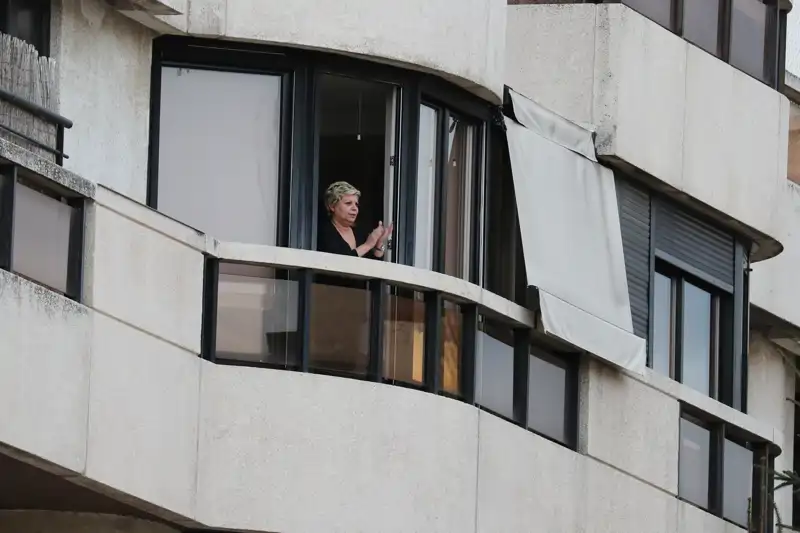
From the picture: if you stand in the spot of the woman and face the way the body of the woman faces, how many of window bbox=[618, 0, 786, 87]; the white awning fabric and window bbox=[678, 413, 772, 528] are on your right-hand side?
0

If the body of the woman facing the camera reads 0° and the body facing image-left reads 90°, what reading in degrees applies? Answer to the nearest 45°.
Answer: approximately 315°

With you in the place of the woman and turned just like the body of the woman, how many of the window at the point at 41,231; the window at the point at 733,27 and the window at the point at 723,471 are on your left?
2

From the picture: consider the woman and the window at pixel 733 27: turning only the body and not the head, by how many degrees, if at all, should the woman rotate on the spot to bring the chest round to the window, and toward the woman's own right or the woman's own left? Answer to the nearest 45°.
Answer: approximately 90° to the woman's own left

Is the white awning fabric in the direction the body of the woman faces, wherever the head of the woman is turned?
no

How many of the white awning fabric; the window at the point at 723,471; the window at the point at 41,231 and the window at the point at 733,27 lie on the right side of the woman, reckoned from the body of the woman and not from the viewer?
1

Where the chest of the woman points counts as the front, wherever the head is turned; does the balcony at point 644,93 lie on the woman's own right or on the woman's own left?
on the woman's own left

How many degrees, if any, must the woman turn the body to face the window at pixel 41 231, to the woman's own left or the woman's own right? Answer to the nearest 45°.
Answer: approximately 90° to the woman's own right

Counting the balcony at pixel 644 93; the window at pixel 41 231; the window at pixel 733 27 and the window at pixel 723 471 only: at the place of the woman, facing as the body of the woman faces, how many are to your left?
3
